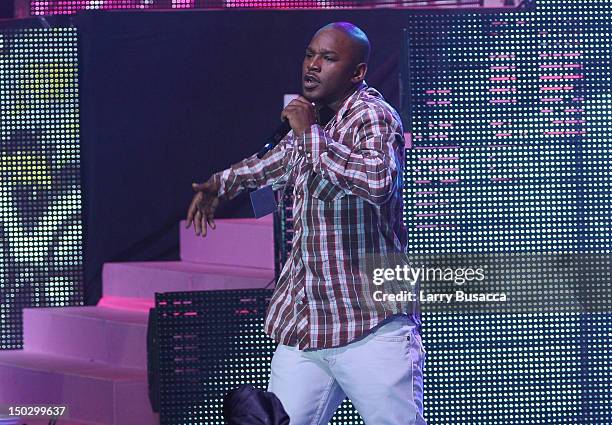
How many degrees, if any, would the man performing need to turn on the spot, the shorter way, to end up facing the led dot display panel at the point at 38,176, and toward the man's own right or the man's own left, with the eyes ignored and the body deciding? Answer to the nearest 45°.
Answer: approximately 90° to the man's own right

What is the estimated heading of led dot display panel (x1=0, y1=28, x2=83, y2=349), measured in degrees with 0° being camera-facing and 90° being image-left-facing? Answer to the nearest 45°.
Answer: approximately 0°

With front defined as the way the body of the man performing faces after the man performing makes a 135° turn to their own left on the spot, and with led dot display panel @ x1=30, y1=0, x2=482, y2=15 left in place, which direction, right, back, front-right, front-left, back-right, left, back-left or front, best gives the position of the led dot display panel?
left

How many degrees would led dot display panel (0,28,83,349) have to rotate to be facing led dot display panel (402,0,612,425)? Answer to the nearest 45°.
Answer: approximately 45° to its left
